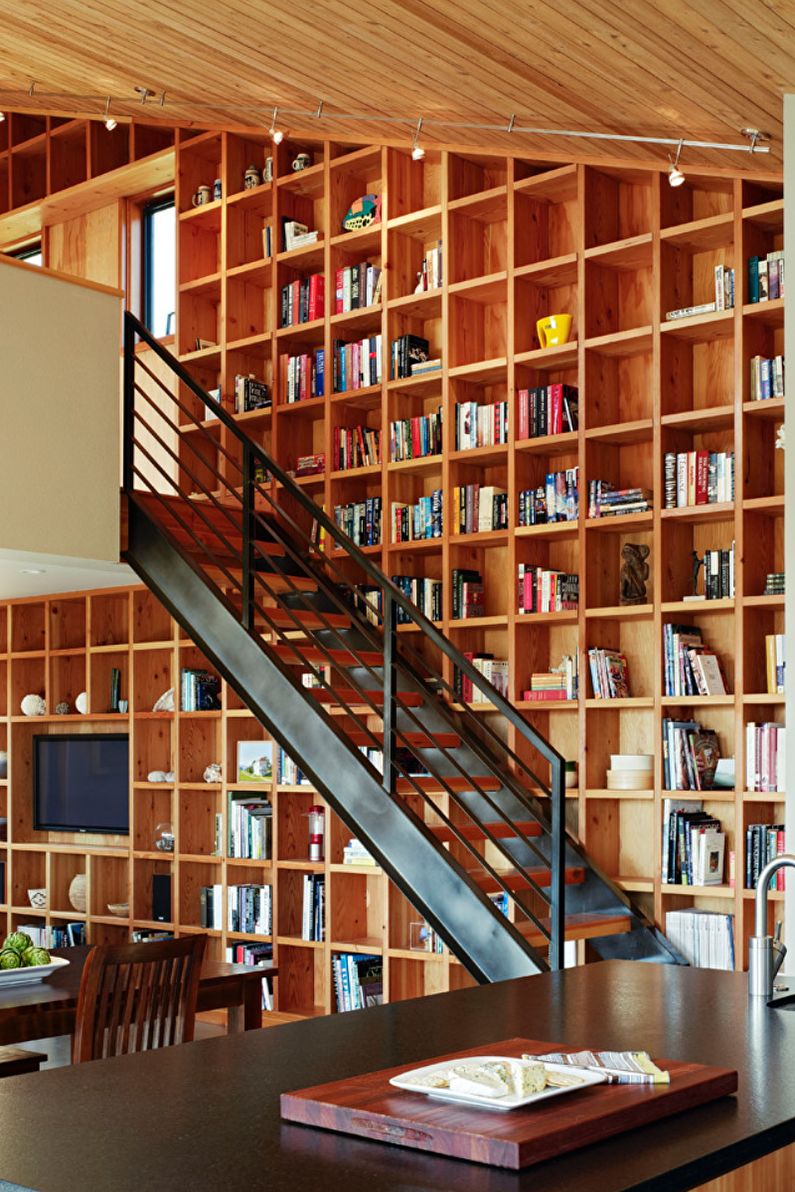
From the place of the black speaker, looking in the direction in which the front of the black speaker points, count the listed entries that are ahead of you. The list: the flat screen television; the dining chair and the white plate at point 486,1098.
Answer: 2

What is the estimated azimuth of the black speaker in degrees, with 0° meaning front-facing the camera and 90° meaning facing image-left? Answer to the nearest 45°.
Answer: approximately 0°

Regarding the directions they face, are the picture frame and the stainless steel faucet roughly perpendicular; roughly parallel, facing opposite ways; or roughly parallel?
roughly perpendicular

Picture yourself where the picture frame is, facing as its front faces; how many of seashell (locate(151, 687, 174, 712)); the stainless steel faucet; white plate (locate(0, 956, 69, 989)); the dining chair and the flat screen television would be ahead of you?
3

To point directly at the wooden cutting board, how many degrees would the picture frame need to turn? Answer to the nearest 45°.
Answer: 0° — it already faces it

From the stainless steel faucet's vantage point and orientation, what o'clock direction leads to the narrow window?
The narrow window is roughly at 8 o'clock from the stainless steel faucet.

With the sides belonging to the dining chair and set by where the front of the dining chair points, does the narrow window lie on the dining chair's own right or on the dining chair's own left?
on the dining chair's own right

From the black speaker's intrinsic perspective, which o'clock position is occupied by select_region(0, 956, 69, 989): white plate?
The white plate is roughly at 12 o'clock from the black speaker.

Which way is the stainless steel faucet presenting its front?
to the viewer's right
